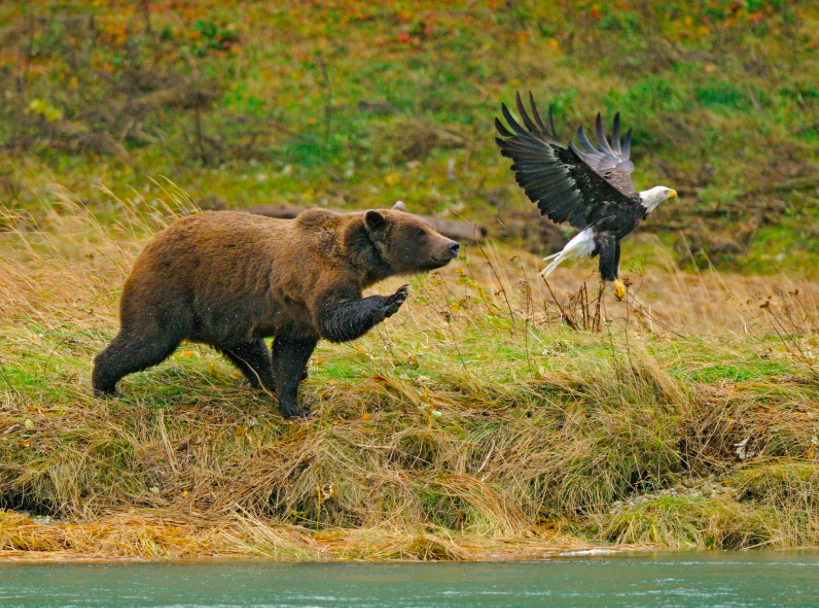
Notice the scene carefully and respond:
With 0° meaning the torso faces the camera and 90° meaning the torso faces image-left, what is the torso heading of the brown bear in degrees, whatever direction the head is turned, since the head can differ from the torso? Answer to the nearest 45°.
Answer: approximately 270°

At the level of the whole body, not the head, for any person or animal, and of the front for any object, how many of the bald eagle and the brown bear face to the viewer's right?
2

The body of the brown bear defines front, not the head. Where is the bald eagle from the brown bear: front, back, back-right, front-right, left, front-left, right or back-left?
front-left

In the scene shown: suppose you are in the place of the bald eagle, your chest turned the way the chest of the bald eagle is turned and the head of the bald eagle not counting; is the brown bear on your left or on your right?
on your right

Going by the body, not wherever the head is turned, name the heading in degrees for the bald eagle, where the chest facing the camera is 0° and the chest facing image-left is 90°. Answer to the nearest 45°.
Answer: approximately 270°
